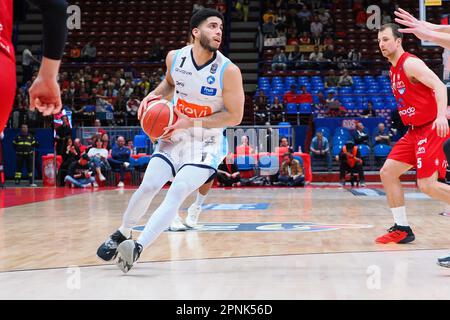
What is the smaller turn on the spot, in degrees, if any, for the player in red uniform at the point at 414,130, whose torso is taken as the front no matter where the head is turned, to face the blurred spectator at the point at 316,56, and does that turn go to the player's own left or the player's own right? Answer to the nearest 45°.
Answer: approximately 135° to the player's own right

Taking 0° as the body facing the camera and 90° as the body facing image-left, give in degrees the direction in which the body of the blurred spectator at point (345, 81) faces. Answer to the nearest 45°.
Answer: approximately 0°

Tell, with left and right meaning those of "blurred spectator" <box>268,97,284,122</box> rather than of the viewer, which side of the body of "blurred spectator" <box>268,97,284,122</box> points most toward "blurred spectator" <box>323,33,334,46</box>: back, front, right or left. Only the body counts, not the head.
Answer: back

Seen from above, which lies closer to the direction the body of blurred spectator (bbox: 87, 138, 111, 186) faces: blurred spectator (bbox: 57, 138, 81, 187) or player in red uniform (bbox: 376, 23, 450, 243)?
the player in red uniform

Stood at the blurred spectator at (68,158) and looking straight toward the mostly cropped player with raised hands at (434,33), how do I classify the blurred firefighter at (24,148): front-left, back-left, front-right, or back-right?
back-right

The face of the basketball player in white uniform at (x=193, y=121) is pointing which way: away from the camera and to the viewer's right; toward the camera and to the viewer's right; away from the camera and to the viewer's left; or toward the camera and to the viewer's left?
toward the camera and to the viewer's right

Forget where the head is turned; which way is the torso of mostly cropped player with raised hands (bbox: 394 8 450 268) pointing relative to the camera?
to the viewer's left

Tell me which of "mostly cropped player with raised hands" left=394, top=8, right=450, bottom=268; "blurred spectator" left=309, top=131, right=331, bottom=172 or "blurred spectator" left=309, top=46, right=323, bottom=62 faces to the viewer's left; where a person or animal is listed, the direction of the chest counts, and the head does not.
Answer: the mostly cropped player with raised hands

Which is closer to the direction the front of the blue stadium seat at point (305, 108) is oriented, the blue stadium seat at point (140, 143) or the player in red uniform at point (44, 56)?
the player in red uniform

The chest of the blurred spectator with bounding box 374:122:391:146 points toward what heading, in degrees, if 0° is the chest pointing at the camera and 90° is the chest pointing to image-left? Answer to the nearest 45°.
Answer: approximately 0°
